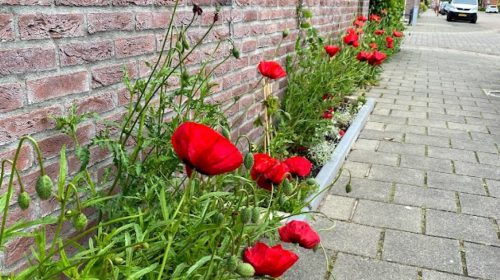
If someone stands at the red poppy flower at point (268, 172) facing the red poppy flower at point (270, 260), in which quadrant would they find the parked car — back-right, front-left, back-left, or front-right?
back-left

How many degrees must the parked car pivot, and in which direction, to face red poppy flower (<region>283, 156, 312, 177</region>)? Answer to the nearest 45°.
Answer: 0° — it already faces it

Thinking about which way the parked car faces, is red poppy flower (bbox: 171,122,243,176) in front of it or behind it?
in front

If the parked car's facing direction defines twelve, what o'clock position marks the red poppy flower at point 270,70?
The red poppy flower is roughly at 12 o'clock from the parked car.

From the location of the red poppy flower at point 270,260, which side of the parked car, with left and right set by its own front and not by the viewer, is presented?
front

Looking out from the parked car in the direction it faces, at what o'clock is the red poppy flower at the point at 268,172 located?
The red poppy flower is roughly at 12 o'clock from the parked car.

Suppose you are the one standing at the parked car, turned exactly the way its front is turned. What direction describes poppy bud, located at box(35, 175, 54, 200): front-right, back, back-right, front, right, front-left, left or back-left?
front

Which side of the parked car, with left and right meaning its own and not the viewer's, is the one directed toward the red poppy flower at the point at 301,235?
front

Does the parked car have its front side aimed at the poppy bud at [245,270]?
yes

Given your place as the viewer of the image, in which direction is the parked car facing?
facing the viewer
